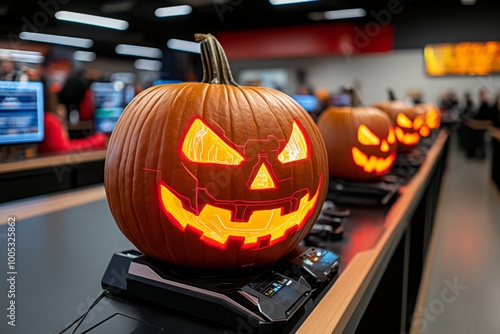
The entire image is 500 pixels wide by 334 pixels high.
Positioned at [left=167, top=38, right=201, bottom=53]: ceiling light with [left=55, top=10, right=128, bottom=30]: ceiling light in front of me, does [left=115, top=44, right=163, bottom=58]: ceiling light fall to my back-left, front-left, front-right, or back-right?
back-right

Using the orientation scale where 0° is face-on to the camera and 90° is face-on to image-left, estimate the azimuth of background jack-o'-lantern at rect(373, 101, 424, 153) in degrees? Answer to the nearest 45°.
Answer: approximately 315°

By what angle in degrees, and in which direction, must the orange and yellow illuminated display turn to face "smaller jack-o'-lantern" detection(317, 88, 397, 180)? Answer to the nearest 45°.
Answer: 0° — it already faces it

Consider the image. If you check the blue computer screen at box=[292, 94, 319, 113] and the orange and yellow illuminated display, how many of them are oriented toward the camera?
2

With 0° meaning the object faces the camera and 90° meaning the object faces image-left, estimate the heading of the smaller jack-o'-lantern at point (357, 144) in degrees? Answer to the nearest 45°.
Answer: approximately 315°

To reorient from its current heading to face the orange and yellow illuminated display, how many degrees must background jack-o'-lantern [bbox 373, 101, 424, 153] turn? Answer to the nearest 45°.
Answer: approximately 135° to its left

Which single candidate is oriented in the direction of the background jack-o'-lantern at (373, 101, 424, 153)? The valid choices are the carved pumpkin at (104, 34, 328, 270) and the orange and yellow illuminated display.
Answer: the orange and yellow illuminated display

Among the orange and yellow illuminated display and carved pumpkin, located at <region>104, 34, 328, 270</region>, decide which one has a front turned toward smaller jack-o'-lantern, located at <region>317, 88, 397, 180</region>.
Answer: the orange and yellow illuminated display

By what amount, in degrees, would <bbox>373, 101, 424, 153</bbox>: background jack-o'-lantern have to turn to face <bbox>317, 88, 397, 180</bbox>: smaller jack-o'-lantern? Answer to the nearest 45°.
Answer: approximately 45° to its right
